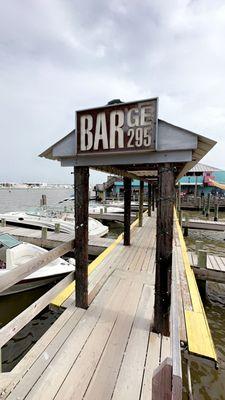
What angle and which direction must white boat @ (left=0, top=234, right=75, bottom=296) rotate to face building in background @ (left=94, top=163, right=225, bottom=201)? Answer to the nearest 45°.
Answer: approximately 45° to its left

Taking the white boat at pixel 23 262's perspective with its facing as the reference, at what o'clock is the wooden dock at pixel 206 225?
The wooden dock is roughly at 11 o'clock from the white boat.

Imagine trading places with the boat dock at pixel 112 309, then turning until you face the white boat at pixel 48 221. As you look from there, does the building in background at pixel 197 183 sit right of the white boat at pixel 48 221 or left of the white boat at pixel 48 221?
right

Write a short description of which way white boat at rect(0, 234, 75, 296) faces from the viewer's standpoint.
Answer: facing to the right of the viewer

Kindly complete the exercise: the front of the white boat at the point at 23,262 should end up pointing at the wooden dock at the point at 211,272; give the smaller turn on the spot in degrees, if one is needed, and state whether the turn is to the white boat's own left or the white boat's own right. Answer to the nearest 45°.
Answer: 0° — it already faces it

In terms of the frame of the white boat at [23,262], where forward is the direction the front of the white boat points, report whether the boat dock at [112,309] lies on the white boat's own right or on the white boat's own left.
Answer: on the white boat's own right

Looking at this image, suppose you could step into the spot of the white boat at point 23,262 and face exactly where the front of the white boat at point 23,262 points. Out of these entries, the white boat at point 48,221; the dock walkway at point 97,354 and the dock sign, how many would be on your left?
1

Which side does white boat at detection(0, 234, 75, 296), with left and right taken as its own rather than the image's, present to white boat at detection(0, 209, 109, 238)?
left
